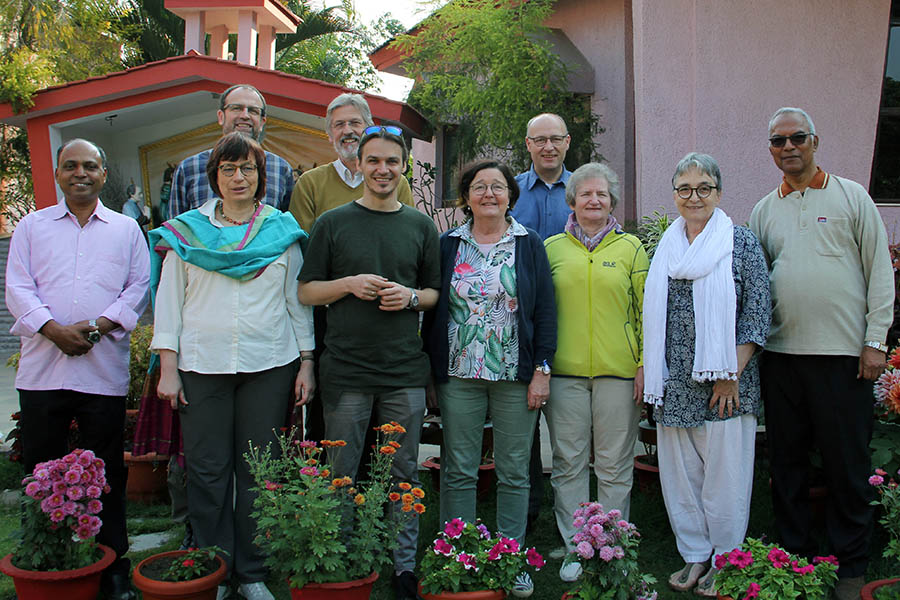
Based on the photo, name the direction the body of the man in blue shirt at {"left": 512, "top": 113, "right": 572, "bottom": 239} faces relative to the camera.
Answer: toward the camera

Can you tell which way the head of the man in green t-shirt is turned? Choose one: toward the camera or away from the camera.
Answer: toward the camera

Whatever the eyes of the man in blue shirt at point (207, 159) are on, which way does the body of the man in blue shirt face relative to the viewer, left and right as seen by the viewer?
facing the viewer

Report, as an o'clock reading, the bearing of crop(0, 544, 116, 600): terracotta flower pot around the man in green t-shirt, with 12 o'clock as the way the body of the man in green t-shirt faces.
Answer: The terracotta flower pot is roughly at 3 o'clock from the man in green t-shirt.

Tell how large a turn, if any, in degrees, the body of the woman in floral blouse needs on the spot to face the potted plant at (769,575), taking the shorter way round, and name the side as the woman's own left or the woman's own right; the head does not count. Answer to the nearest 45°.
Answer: approximately 45° to the woman's own left

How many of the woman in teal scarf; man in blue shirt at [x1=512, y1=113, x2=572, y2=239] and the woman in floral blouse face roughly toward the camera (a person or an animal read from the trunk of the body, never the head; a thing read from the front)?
3

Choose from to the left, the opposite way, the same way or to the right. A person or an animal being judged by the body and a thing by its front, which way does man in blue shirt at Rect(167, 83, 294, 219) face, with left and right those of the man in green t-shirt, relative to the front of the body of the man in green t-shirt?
the same way

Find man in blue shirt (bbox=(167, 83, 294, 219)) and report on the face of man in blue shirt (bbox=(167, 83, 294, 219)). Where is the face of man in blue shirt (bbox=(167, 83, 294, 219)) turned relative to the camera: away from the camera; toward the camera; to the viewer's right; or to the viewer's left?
toward the camera

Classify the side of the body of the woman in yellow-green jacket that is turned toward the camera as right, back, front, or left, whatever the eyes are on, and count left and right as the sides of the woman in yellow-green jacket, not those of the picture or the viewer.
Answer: front

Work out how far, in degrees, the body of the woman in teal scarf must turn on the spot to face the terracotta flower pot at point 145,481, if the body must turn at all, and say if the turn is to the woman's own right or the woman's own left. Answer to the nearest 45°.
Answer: approximately 180°

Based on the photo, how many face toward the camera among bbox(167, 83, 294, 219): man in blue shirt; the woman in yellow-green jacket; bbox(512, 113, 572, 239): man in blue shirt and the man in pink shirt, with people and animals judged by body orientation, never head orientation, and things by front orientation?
4

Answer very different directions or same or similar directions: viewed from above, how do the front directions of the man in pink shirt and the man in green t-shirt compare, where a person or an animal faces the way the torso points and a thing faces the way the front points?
same or similar directions

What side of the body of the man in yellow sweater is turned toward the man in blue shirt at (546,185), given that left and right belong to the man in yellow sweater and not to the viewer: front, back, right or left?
left

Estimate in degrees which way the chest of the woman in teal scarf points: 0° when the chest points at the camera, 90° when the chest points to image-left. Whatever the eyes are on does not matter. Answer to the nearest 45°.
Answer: approximately 0°

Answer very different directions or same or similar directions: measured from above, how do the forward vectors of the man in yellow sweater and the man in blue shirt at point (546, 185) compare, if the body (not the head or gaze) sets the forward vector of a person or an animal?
same or similar directions
